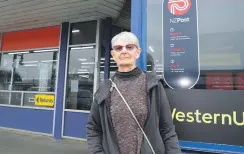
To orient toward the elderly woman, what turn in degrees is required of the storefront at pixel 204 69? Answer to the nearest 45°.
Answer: approximately 45° to its right

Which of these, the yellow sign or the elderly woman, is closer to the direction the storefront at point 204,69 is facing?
the elderly woman

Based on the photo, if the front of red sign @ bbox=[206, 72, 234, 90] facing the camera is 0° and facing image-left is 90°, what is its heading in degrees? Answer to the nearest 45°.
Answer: approximately 0°

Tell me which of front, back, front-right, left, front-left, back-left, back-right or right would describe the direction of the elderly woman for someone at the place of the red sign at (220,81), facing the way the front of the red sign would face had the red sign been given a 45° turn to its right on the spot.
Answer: front

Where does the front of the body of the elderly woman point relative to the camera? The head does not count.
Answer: toward the camera

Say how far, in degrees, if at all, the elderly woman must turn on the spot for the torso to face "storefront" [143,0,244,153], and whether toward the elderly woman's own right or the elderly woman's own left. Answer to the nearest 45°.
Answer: approximately 135° to the elderly woman's own left

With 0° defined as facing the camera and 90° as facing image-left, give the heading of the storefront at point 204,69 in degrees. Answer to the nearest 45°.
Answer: approximately 0°

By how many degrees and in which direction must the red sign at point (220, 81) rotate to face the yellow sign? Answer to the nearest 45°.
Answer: approximately 135° to its right

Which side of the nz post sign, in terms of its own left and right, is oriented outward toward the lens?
front
